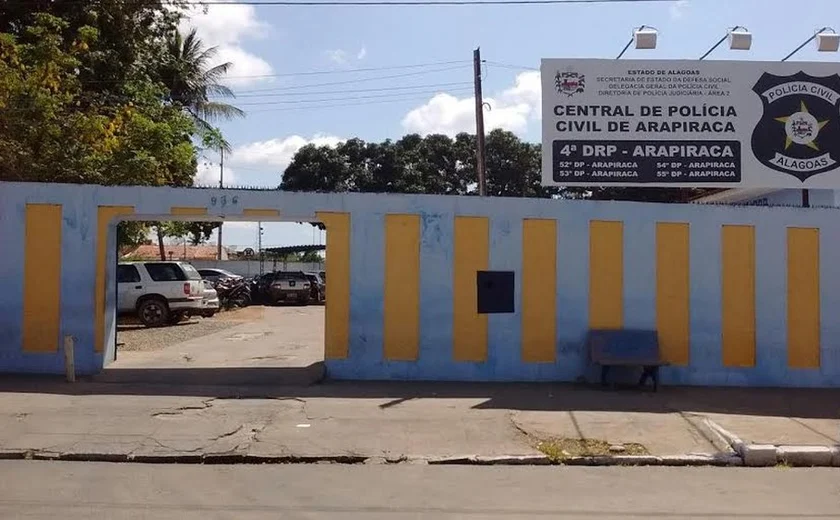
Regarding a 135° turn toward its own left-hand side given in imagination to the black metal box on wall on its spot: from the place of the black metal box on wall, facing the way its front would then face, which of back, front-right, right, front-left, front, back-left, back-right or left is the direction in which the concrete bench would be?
front-right

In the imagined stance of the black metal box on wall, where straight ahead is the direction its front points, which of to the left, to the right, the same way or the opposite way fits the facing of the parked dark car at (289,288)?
the opposite way

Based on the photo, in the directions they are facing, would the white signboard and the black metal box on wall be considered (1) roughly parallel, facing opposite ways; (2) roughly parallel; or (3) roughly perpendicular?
roughly parallel

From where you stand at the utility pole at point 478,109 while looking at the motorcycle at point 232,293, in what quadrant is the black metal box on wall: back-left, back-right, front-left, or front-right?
back-left

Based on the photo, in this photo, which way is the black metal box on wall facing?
toward the camera

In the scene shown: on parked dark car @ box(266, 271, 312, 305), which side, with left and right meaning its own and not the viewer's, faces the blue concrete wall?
back

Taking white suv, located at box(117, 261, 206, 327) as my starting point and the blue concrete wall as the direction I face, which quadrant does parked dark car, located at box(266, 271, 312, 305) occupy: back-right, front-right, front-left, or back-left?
back-left

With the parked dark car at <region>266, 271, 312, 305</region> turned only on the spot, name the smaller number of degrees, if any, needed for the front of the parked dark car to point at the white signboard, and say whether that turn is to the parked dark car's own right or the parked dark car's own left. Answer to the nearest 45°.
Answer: approximately 180°

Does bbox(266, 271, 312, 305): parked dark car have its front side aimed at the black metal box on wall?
no

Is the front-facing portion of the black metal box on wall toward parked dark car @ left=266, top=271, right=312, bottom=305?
no

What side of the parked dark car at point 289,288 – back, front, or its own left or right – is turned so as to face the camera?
back

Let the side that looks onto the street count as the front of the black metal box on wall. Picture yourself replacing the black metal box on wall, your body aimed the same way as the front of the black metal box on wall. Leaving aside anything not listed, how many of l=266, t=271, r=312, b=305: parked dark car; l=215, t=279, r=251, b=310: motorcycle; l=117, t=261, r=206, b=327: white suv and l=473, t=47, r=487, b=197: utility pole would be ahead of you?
0

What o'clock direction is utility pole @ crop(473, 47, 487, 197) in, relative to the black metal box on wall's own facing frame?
The utility pole is roughly at 6 o'clock from the black metal box on wall.

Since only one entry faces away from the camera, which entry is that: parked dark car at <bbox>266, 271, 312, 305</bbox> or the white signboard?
the parked dark car

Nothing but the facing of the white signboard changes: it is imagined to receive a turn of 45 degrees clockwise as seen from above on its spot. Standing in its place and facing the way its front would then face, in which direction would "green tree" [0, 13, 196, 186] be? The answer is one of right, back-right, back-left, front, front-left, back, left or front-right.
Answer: front-right
